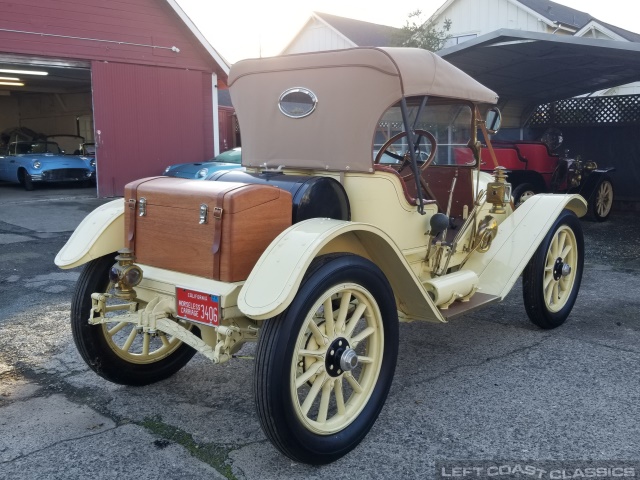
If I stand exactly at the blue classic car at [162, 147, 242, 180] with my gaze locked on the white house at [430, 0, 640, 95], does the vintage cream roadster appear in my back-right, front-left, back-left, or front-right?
back-right

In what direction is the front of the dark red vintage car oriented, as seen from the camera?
facing the viewer and to the right of the viewer

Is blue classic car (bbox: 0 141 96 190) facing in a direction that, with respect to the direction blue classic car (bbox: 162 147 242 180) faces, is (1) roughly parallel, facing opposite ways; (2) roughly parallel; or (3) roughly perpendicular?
roughly perpendicular

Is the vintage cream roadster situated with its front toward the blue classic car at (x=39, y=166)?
no

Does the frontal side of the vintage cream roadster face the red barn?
no

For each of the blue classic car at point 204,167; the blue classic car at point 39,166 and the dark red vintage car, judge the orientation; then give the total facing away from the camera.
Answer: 0

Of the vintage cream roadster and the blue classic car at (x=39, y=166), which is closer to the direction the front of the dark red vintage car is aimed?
the vintage cream roadster

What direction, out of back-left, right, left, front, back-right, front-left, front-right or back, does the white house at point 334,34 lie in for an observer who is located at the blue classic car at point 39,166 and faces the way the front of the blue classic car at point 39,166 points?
left

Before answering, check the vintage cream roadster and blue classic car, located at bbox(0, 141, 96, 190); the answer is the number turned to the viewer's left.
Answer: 0

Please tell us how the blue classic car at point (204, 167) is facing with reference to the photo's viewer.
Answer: facing the viewer and to the left of the viewer

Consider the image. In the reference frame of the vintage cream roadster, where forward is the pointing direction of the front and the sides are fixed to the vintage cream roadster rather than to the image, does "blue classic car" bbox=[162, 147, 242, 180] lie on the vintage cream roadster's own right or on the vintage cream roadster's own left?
on the vintage cream roadster's own left

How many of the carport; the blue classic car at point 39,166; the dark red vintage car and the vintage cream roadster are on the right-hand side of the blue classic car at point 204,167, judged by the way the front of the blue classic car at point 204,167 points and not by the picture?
1

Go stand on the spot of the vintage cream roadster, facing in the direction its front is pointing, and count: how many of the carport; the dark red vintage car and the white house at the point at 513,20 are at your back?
0

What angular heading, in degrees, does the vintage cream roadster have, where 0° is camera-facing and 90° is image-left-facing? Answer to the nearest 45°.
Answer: approximately 225°
